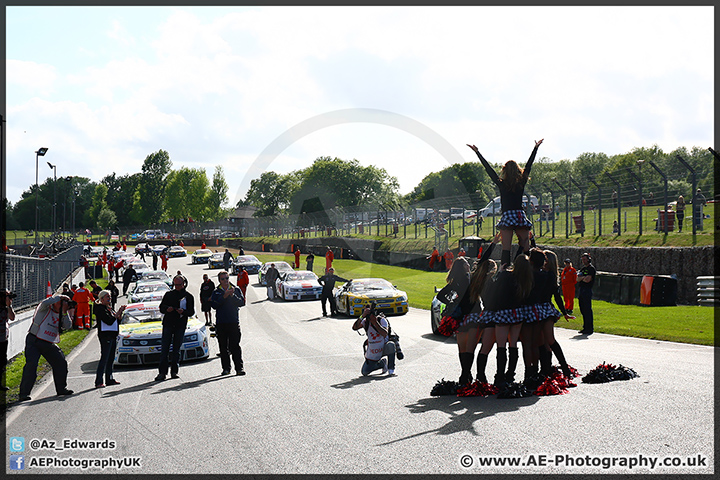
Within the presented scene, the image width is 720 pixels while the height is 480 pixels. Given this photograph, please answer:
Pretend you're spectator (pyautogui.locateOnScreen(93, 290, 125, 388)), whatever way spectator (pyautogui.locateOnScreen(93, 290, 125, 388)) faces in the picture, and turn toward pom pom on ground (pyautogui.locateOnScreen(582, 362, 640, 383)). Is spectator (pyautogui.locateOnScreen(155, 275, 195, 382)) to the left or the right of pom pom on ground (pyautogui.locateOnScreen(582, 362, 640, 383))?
left

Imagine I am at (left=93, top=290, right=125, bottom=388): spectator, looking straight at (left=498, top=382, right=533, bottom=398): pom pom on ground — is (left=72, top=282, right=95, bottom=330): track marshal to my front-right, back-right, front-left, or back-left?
back-left

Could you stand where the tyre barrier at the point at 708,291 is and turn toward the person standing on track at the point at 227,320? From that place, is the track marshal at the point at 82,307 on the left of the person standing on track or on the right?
right

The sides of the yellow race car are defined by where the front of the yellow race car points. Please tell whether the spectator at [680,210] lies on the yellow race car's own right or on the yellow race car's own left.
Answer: on the yellow race car's own left

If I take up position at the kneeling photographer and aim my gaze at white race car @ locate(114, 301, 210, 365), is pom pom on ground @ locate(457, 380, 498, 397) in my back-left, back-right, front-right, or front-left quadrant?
back-left

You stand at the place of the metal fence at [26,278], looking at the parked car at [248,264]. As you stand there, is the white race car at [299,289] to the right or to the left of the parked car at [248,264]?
right

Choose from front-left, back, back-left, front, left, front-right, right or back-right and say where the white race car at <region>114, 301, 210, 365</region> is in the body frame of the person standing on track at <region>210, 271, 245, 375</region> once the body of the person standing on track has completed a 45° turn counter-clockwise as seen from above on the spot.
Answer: back
